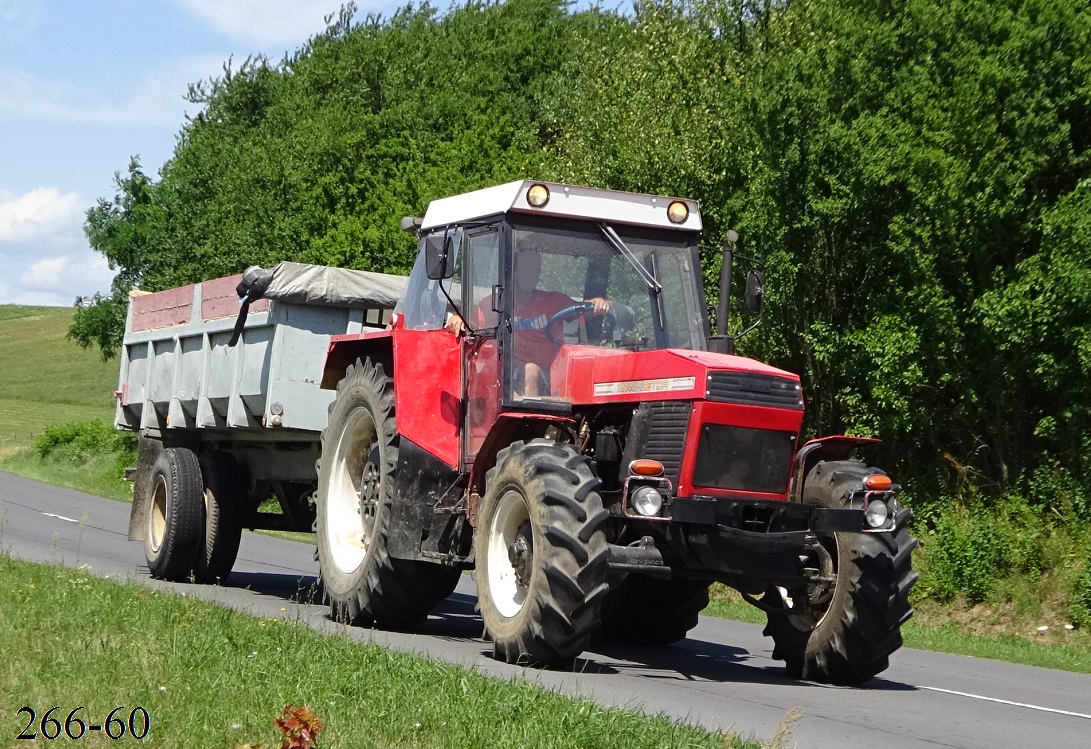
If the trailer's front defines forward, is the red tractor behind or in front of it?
in front

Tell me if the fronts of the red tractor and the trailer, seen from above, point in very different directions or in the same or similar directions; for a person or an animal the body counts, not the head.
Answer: same or similar directions

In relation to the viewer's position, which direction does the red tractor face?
facing the viewer and to the right of the viewer

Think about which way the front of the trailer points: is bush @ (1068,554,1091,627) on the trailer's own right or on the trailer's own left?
on the trailer's own left

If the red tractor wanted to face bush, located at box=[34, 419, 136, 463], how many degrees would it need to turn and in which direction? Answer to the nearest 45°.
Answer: approximately 180°

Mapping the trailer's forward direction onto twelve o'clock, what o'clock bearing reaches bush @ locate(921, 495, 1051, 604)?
The bush is roughly at 10 o'clock from the trailer.

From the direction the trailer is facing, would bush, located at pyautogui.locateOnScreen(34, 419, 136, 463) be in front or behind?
behind

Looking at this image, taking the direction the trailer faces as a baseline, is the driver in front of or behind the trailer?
in front

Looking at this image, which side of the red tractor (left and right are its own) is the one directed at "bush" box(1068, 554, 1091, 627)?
left

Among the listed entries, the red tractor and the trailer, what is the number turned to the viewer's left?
0

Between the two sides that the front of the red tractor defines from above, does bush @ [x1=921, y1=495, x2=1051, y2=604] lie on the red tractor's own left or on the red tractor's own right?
on the red tractor's own left

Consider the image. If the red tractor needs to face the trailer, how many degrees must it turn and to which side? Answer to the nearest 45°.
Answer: approximately 180°
